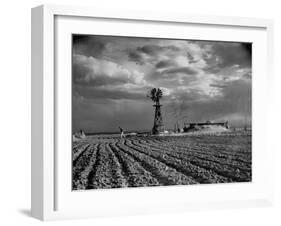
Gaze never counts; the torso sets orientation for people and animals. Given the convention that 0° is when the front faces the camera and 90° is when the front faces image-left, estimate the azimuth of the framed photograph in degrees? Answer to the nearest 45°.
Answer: approximately 315°
